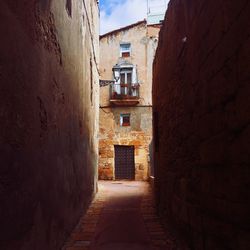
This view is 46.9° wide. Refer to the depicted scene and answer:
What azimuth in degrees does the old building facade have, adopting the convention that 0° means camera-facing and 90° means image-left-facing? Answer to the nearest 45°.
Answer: approximately 0°
